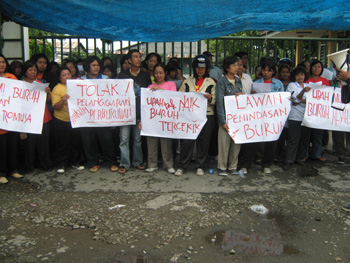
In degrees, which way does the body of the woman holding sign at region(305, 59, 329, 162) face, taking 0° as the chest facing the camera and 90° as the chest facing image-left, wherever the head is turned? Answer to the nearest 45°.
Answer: approximately 0°

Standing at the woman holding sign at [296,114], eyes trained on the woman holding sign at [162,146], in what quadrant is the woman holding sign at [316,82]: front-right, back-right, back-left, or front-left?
back-right

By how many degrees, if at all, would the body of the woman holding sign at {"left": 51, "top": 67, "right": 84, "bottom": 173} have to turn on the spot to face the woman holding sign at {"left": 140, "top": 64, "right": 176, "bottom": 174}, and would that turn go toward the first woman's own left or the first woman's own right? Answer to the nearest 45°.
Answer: approximately 45° to the first woman's own left

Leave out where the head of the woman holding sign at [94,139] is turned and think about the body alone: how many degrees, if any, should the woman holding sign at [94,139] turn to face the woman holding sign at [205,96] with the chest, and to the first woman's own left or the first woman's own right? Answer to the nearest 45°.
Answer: approximately 90° to the first woman's own left

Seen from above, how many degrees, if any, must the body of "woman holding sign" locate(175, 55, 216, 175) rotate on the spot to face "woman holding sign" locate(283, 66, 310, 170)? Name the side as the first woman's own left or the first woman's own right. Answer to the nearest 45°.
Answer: approximately 90° to the first woman's own left

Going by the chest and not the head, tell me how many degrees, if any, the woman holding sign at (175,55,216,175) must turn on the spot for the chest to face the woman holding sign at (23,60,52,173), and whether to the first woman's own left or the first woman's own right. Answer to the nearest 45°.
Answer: approximately 90° to the first woman's own right
